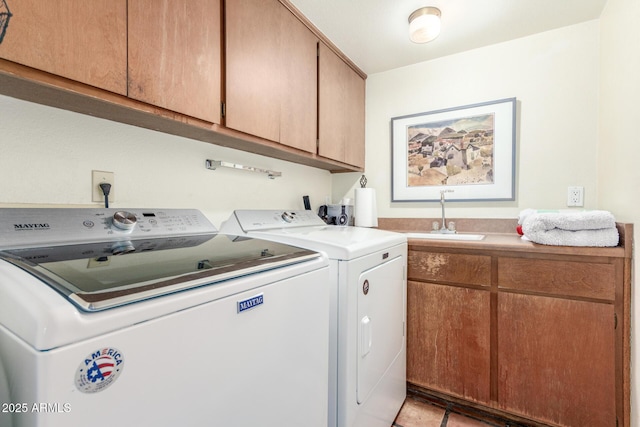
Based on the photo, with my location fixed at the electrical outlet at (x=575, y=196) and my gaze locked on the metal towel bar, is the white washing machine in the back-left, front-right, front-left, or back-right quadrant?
front-left

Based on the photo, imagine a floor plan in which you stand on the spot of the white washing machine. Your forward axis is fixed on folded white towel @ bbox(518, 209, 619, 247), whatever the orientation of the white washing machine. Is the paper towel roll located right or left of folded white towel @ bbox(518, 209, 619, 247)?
left

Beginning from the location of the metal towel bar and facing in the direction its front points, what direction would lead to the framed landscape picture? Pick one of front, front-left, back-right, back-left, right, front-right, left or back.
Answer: front-left

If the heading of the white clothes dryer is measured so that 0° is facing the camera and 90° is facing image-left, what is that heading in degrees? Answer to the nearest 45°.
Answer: approximately 315°

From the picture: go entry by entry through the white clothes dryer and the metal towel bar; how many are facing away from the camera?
0

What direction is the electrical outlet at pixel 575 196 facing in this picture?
toward the camera

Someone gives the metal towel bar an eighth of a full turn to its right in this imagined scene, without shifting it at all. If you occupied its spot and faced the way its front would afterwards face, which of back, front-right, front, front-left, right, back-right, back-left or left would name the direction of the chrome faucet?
left

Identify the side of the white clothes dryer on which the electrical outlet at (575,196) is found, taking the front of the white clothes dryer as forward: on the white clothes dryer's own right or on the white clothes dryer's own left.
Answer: on the white clothes dryer's own left

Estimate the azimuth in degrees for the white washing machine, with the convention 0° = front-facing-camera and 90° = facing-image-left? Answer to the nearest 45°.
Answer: approximately 315°

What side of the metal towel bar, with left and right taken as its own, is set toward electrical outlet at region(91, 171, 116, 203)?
right

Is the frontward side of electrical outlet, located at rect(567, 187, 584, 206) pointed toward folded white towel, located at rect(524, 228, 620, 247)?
yes

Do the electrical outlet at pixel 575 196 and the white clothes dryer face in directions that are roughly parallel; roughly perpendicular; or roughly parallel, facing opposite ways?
roughly perpendicular
